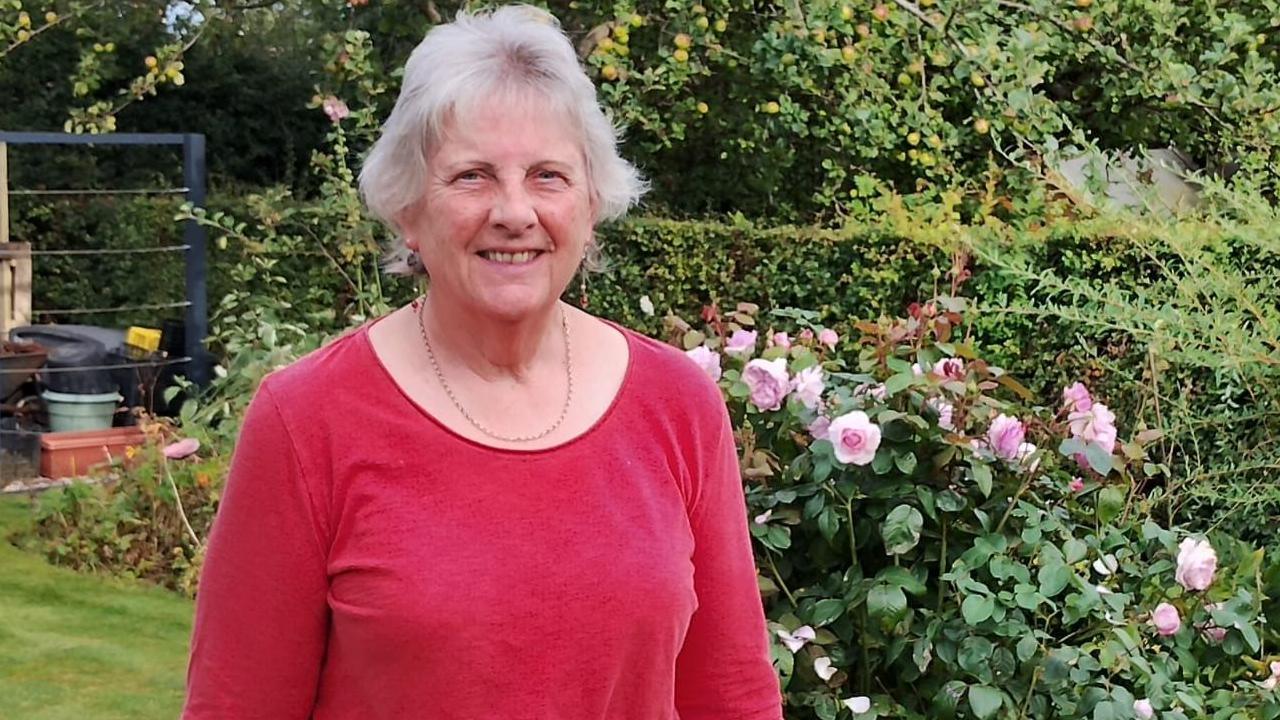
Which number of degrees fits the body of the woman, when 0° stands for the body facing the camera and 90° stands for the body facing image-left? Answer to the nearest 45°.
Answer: approximately 0°

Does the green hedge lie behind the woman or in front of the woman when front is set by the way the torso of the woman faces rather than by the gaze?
behind

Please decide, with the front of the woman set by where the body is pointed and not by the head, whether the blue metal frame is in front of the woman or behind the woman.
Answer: behind

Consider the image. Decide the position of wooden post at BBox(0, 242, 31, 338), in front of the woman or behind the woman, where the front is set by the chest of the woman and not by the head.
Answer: behind

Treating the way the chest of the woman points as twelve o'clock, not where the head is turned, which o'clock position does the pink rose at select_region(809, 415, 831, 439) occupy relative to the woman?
The pink rose is roughly at 7 o'clock from the woman.

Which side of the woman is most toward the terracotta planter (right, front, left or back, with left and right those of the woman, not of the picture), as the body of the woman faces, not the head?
back

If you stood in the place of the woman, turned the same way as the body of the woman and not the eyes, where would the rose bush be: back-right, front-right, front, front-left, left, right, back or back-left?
back-left
